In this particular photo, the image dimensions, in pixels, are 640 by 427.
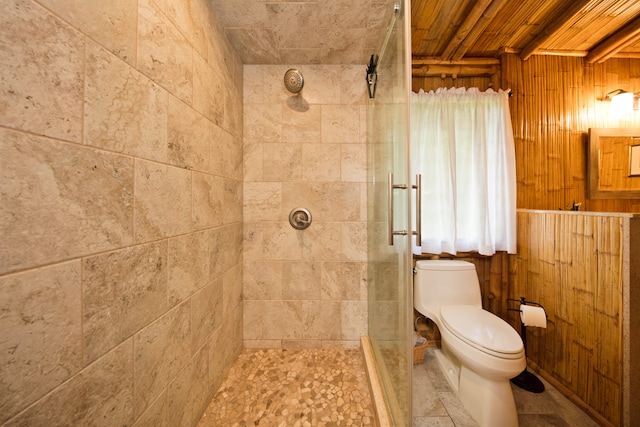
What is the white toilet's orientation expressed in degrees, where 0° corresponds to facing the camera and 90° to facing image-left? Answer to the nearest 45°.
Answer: approximately 315°

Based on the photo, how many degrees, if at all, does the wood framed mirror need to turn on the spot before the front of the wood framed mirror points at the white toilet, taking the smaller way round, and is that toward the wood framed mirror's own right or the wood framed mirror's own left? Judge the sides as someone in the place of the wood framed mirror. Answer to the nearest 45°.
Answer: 0° — it already faces it

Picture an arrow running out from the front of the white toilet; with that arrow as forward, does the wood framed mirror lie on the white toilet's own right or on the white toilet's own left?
on the white toilet's own left

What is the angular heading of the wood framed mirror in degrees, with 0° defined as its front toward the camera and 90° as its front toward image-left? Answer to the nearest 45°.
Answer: approximately 0°

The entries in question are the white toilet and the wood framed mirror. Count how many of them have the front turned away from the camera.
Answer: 0
